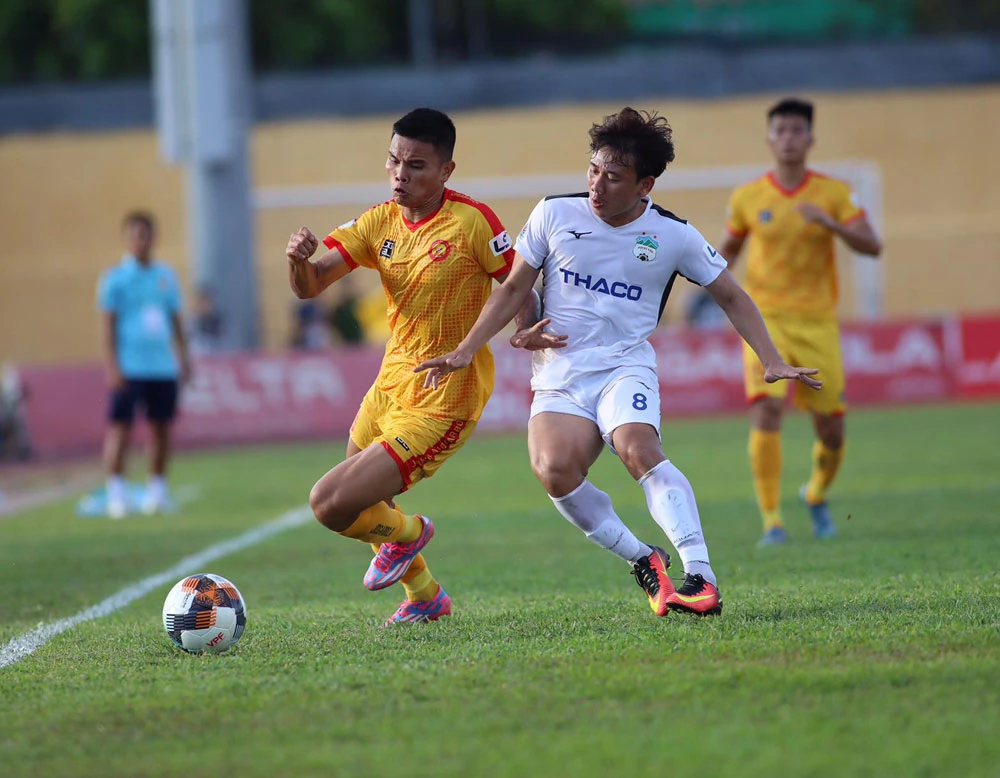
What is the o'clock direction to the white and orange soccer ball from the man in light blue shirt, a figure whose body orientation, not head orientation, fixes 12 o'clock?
The white and orange soccer ball is roughly at 12 o'clock from the man in light blue shirt.

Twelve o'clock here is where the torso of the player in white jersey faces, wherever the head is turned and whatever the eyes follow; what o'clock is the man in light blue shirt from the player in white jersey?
The man in light blue shirt is roughly at 5 o'clock from the player in white jersey.

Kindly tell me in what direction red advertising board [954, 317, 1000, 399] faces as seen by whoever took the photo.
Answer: facing the viewer

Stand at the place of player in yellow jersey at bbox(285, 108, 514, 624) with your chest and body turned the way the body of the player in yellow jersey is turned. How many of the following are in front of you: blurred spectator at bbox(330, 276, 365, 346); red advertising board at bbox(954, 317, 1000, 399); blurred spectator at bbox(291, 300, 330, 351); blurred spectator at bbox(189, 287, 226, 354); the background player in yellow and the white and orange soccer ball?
1

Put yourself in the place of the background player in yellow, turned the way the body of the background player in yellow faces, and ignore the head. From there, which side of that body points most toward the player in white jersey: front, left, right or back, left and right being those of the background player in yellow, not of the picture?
front

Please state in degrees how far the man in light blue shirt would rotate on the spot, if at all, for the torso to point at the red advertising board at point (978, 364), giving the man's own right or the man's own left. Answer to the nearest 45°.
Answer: approximately 135° to the man's own left

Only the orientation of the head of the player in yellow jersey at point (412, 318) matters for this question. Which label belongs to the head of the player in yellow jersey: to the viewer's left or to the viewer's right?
to the viewer's left

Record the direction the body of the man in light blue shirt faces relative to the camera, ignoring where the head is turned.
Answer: toward the camera

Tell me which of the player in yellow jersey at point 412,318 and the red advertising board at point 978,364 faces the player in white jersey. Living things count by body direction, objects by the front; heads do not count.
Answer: the red advertising board

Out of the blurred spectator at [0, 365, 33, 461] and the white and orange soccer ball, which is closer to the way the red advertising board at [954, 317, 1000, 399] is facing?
the white and orange soccer ball

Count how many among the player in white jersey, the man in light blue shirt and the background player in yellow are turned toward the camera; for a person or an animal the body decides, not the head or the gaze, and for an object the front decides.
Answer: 3

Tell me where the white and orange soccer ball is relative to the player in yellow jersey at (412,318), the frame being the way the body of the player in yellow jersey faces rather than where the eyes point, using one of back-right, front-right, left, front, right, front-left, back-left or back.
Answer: front

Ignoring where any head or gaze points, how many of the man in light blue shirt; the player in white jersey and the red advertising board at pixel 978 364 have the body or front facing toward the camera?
3

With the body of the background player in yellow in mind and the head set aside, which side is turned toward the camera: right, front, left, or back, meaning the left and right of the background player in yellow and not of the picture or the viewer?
front

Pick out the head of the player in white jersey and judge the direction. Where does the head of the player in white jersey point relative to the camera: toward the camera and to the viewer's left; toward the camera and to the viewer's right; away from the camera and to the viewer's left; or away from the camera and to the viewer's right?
toward the camera and to the viewer's left
